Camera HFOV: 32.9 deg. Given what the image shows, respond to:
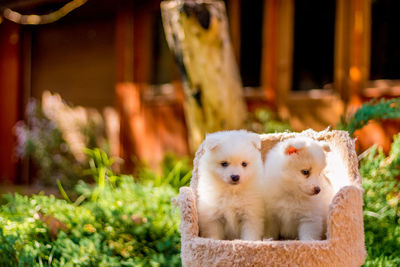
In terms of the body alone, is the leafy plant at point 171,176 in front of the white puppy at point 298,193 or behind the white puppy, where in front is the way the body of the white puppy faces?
behind

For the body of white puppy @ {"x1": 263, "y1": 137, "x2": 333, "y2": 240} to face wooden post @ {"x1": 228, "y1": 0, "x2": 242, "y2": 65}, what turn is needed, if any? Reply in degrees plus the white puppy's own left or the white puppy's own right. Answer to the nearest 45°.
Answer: approximately 135° to the white puppy's own left

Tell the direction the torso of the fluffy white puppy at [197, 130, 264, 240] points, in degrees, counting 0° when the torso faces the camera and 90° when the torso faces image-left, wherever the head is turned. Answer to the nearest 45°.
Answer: approximately 0°

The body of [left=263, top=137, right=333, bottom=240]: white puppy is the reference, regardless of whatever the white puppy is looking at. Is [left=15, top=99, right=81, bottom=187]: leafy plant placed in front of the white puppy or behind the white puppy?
behind

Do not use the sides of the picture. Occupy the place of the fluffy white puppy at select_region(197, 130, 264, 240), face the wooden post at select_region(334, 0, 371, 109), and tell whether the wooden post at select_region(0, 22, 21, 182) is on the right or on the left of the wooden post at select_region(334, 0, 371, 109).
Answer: left

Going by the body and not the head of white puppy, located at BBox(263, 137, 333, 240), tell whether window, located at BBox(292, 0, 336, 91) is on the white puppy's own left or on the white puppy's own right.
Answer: on the white puppy's own left

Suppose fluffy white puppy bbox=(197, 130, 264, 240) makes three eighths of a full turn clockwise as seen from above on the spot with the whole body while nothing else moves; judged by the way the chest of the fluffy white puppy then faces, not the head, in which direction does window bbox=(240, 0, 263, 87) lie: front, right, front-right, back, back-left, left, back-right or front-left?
front-right
